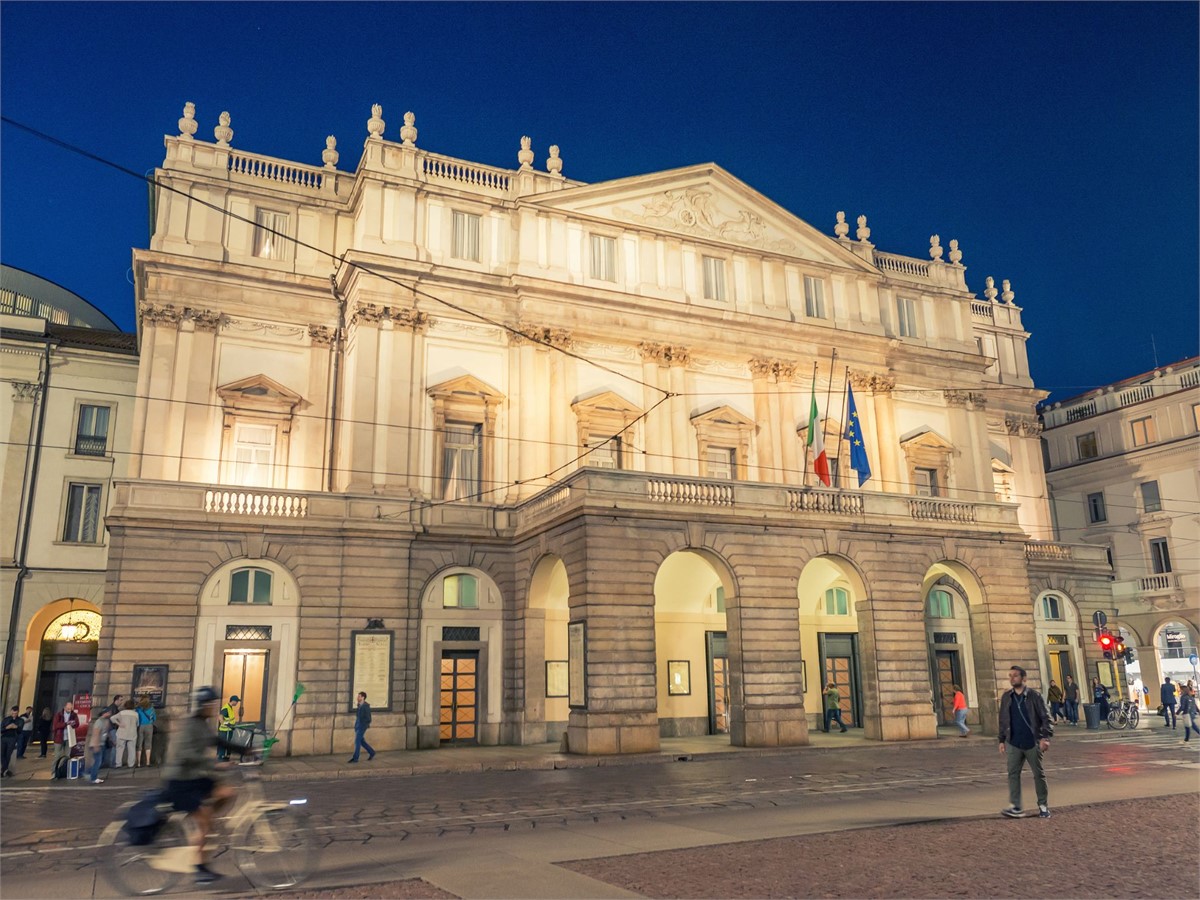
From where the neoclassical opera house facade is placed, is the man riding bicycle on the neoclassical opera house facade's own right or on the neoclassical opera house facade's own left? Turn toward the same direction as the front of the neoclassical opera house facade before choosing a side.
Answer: on the neoclassical opera house facade's own right

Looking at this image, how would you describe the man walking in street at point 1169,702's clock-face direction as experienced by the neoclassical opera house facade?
The man walking in street is roughly at 10 o'clock from the neoclassical opera house facade.

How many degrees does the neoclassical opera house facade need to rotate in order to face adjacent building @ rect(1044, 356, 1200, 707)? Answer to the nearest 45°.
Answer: approximately 90° to its left

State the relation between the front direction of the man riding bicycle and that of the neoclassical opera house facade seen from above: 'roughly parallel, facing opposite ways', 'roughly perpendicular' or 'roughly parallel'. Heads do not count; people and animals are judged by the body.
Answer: roughly perpendicular

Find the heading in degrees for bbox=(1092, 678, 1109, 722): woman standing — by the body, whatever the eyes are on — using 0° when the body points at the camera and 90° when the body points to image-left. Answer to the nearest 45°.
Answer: approximately 0°
